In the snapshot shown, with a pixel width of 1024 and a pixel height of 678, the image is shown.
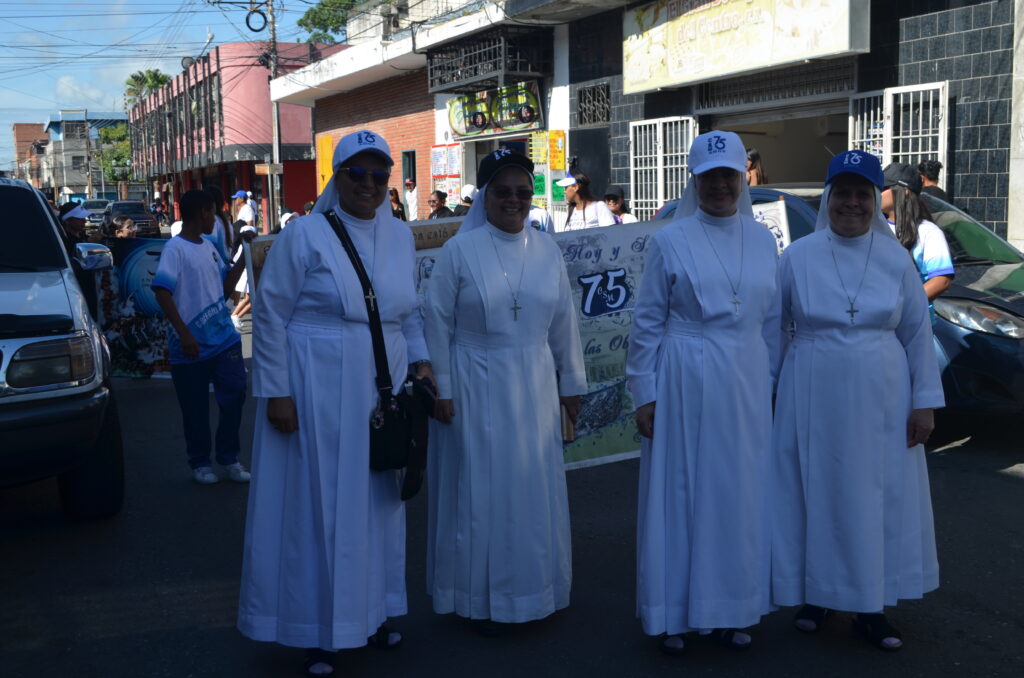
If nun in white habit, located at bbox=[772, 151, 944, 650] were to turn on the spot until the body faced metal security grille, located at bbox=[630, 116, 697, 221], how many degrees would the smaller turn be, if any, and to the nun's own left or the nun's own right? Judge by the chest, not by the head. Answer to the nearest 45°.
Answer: approximately 180°

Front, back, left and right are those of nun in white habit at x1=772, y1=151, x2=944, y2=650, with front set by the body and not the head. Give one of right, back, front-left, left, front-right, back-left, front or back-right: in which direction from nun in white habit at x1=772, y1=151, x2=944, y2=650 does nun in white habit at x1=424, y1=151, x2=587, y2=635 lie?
right

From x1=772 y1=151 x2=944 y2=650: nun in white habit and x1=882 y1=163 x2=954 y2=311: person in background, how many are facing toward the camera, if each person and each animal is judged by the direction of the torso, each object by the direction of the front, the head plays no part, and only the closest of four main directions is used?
1

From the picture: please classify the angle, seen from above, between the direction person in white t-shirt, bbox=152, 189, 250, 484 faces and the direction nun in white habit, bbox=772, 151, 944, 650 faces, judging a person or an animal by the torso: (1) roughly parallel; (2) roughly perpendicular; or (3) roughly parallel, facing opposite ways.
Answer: roughly perpendicular

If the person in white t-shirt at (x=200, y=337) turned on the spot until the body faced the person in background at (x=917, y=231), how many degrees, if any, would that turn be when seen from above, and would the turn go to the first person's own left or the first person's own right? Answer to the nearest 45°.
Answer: approximately 45° to the first person's own left

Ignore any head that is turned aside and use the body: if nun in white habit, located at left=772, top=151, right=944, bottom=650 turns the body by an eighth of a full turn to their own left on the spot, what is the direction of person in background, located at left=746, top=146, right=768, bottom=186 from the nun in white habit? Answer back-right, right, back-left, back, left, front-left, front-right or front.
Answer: back-left

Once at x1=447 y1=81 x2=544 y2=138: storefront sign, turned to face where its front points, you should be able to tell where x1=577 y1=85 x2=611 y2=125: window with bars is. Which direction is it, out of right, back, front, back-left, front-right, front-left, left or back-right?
left

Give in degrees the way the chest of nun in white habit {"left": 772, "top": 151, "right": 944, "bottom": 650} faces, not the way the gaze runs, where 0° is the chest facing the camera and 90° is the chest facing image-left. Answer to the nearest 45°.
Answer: approximately 0°

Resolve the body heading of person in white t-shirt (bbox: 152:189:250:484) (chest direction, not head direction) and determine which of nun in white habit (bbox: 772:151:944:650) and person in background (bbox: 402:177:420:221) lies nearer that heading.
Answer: the nun in white habit

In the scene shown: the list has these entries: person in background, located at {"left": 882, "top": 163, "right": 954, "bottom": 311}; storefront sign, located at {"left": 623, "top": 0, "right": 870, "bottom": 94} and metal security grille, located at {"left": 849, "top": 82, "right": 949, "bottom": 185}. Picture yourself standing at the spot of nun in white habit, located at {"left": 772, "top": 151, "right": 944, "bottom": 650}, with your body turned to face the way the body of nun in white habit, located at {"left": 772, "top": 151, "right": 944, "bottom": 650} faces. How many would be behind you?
3
